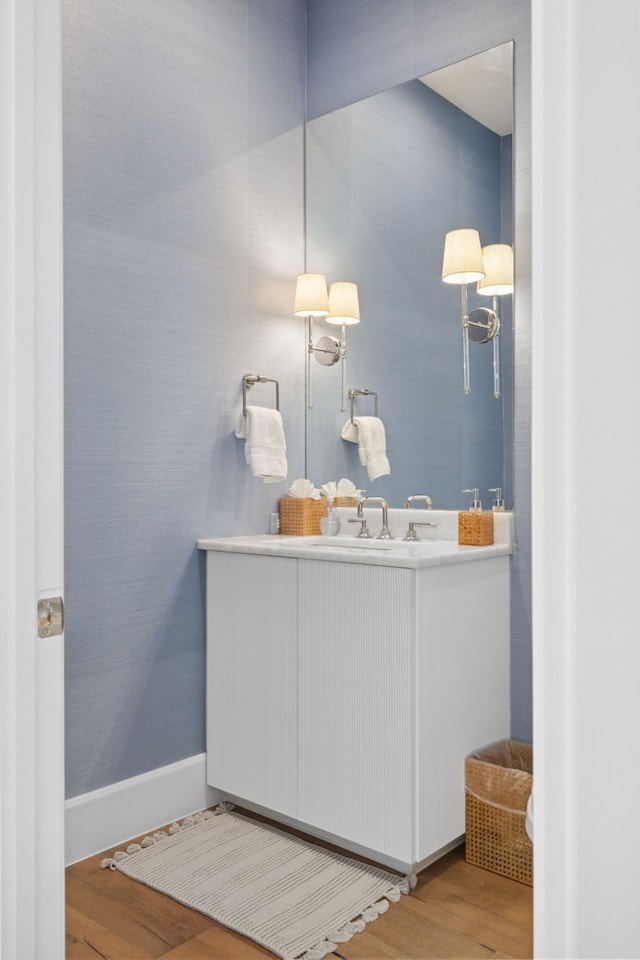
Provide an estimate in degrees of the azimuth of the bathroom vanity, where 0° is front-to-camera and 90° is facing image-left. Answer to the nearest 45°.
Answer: approximately 45°
